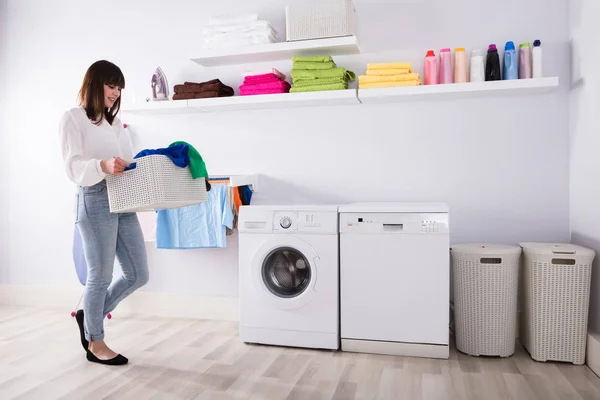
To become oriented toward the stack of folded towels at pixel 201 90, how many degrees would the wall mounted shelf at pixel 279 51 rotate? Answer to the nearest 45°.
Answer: approximately 90° to its right

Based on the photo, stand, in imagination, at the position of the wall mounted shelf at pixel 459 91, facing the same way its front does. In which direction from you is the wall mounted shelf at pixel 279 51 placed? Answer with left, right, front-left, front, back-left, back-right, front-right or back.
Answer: right

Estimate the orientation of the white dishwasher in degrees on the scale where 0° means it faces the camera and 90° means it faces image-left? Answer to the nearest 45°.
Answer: approximately 0°

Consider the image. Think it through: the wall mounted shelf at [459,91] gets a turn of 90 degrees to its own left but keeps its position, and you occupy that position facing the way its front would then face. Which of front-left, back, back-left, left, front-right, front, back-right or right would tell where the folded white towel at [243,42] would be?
back

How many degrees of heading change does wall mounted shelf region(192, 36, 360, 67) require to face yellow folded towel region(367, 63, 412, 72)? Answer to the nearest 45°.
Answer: approximately 90° to its left

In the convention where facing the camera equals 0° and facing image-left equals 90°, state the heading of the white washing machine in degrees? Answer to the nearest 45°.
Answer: approximately 0°
